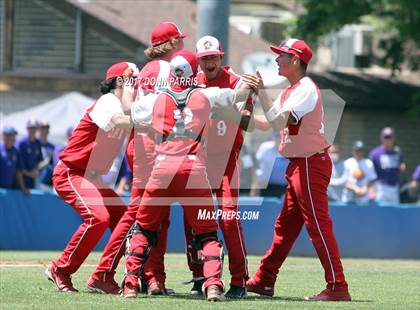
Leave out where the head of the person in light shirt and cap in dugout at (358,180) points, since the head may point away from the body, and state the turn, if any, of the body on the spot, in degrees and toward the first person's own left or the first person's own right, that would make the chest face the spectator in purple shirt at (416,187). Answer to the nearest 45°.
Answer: approximately 135° to the first person's own left

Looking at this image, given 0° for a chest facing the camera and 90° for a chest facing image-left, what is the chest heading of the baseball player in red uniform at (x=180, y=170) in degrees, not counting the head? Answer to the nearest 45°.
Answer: approximately 180°

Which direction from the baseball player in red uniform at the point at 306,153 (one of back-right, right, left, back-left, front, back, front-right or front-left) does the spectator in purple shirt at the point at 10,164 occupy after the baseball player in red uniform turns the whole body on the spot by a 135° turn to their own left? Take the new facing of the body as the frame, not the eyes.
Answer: back

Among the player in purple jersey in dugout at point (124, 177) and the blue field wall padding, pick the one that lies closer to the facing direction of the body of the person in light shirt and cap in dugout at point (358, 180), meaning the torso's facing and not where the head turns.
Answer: the blue field wall padding

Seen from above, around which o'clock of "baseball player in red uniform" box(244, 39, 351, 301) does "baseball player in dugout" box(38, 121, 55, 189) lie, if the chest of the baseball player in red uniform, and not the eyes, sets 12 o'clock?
The baseball player in dugout is roughly at 2 o'clock from the baseball player in red uniform.

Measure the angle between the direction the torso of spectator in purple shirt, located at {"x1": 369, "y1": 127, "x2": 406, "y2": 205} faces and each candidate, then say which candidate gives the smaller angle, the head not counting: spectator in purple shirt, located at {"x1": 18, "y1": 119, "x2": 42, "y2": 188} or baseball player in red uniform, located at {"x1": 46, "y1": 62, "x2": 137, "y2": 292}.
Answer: the baseball player in red uniform

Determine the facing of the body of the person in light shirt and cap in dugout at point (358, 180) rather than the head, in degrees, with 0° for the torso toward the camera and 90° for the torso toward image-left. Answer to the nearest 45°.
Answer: approximately 0°

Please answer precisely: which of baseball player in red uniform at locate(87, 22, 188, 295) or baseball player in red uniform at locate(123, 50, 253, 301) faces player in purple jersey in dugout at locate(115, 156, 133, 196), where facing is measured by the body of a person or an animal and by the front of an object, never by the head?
baseball player in red uniform at locate(123, 50, 253, 301)

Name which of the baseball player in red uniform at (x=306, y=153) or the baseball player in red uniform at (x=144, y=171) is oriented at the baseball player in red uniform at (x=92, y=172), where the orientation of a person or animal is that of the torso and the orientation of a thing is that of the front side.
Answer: the baseball player in red uniform at (x=306, y=153)

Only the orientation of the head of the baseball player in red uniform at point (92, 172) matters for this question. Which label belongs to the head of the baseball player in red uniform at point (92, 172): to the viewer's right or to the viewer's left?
to the viewer's right

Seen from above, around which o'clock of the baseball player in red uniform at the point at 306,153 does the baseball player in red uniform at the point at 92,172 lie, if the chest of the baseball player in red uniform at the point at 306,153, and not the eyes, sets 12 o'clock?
the baseball player in red uniform at the point at 92,172 is roughly at 12 o'clock from the baseball player in red uniform at the point at 306,153.

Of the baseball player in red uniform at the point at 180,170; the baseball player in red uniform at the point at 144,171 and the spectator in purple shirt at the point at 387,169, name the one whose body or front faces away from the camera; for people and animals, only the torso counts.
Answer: the baseball player in red uniform at the point at 180,170

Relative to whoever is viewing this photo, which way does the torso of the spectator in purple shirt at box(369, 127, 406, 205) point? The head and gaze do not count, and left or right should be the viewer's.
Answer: facing the viewer

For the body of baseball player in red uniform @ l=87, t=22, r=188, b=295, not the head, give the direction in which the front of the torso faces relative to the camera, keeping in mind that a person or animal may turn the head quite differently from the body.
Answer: to the viewer's right

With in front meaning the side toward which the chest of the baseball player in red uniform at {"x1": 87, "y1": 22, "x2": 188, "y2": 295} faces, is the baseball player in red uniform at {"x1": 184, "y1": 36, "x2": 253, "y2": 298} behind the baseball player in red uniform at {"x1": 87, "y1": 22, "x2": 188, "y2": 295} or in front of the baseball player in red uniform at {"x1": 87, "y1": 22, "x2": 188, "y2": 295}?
in front

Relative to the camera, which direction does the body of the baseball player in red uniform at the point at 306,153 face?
to the viewer's left
